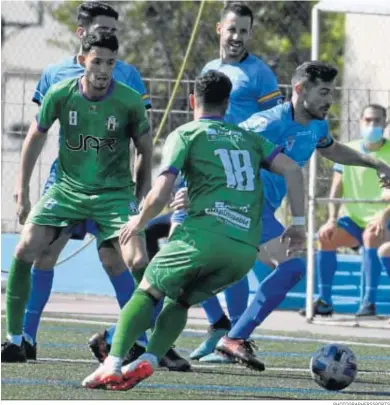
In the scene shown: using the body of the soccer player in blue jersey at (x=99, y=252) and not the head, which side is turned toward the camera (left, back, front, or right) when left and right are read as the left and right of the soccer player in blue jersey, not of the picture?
front

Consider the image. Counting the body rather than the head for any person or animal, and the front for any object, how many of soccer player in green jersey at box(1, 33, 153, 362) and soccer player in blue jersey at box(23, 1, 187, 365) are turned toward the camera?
2

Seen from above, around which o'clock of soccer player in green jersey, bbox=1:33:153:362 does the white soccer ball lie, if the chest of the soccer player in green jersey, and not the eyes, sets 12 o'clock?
The white soccer ball is roughly at 10 o'clock from the soccer player in green jersey.

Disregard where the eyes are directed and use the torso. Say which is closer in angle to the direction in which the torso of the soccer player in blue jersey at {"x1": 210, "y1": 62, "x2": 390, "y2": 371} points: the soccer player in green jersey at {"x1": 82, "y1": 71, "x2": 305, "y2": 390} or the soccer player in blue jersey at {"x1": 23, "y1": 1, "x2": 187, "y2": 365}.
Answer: the soccer player in green jersey

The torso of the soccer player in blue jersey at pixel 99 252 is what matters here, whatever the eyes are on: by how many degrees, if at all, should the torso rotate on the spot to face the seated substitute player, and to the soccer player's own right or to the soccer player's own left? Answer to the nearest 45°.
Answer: approximately 135° to the soccer player's own left

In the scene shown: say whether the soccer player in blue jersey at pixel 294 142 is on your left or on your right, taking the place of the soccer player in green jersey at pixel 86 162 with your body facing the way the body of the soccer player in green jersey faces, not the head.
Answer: on your left

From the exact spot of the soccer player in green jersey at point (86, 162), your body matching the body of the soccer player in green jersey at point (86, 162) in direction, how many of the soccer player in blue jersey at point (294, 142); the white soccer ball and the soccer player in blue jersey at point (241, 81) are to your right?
0

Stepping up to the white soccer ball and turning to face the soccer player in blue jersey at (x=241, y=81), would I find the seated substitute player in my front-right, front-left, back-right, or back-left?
front-right

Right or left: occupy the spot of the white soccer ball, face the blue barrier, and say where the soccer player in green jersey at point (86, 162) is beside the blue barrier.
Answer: left

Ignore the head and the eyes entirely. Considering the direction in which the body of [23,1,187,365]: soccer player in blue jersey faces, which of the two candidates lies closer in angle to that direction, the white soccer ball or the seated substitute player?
the white soccer ball

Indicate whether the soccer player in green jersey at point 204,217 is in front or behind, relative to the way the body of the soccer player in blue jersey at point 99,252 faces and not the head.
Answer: in front

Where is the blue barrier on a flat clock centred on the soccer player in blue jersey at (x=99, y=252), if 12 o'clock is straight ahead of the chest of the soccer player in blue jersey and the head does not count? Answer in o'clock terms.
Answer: The blue barrier is roughly at 6 o'clock from the soccer player in blue jersey.

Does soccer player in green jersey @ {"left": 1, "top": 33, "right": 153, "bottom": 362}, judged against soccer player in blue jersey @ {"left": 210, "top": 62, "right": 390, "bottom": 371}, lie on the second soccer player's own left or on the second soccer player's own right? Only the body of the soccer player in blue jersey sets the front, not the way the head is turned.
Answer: on the second soccer player's own right
